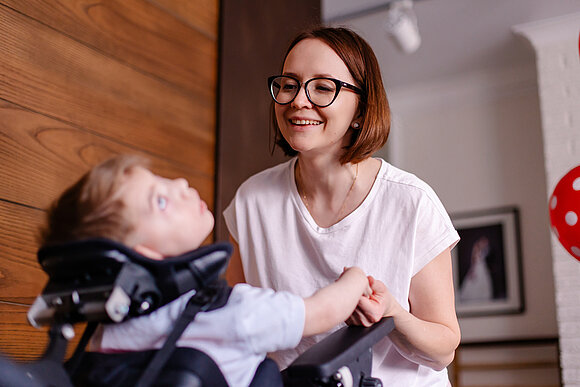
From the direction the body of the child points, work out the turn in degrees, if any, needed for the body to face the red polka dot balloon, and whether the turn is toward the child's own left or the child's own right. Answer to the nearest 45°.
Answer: approximately 45° to the child's own left

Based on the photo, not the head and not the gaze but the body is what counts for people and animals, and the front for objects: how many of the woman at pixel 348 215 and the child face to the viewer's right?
1

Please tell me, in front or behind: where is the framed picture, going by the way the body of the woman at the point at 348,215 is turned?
behind

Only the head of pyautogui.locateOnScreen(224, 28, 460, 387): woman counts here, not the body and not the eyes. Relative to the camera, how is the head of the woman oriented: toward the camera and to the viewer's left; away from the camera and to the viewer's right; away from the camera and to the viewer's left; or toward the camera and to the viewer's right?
toward the camera and to the viewer's left

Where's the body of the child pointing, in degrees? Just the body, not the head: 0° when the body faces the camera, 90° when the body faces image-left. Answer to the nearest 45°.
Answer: approximately 270°

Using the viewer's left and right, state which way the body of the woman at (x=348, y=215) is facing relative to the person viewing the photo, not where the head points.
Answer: facing the viewer and to the left of the viewer

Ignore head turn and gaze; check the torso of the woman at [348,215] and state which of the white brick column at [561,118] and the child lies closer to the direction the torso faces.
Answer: the child

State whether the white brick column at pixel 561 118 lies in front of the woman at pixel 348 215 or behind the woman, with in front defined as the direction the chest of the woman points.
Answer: behind

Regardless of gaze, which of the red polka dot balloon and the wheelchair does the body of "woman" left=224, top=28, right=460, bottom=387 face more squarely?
the wheelchair

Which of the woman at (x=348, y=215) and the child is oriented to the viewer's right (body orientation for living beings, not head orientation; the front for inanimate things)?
the child
